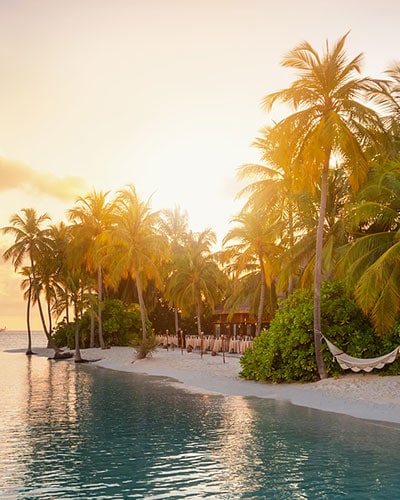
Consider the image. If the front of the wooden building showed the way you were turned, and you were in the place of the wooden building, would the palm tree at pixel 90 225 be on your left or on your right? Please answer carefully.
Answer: on your right

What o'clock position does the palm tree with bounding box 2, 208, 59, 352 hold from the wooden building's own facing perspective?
The palm tree is roughly at 3 o'clock from the wooden building.

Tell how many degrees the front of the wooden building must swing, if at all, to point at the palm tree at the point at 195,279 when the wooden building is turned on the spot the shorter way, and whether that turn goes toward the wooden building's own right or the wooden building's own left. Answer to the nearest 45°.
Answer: approximately 45° to the wooden building's own right

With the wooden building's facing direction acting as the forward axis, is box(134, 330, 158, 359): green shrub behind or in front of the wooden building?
in front

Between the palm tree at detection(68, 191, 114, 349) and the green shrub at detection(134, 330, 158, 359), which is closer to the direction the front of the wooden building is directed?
the green shrub

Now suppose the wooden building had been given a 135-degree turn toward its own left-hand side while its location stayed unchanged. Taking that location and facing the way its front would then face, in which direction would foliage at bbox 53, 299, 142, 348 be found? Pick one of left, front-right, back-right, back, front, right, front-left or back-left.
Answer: back-left

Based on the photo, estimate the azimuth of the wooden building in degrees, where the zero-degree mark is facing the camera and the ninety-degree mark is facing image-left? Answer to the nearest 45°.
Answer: approximately 0°

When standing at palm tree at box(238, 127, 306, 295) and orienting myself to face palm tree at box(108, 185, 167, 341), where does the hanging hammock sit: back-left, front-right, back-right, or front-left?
back-left
